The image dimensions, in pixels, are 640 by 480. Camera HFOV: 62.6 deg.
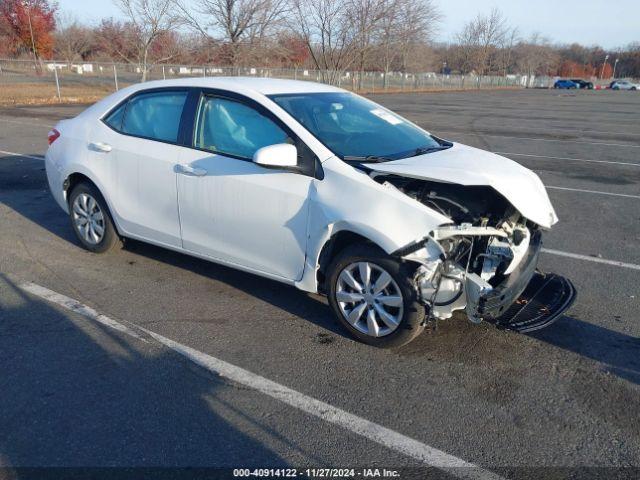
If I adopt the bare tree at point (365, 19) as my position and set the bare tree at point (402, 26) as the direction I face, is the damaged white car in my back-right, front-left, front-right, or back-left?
back-right

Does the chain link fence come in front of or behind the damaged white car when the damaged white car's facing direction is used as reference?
behind

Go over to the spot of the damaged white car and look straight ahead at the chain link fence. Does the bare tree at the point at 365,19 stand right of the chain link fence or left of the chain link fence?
right

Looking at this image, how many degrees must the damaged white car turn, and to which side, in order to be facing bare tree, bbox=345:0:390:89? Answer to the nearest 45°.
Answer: approximately 135° to its left

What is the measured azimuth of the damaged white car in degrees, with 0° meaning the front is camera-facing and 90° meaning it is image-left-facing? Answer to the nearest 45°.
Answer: approximately 315°

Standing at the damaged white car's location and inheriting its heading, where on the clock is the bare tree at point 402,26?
The bare tree is roughly at 8 o'clock from the damaged white car.

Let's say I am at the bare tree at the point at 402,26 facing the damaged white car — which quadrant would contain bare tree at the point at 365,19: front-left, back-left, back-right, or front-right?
front-right
